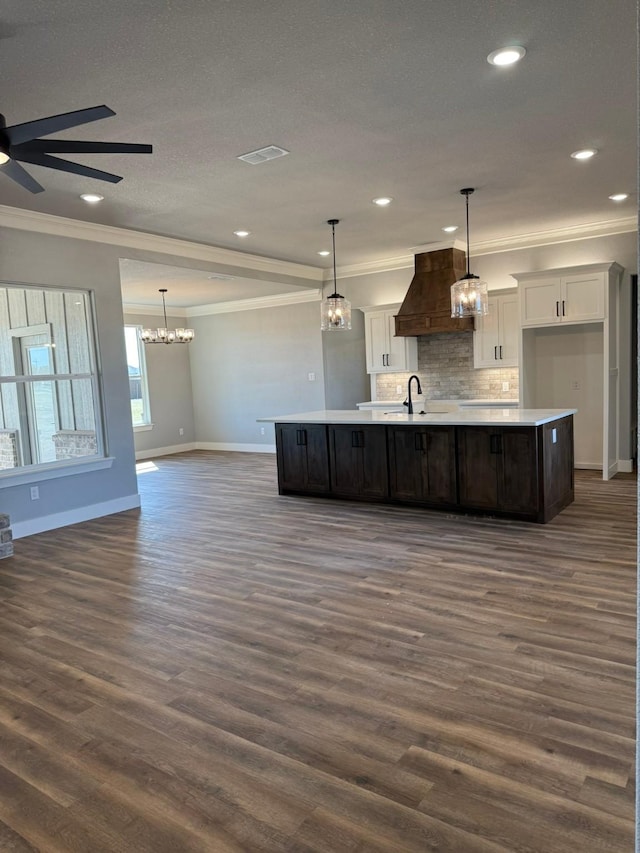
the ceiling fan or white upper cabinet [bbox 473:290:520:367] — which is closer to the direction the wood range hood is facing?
the ceiling fan

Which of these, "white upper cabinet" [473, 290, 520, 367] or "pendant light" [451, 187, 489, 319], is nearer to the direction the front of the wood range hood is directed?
the pendant light

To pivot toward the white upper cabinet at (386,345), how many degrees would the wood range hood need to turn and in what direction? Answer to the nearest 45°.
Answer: approximately 90° to its right

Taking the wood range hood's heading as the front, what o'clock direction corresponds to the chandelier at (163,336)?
The chandelier is roughly at 2 o'clock from the wood range hood.

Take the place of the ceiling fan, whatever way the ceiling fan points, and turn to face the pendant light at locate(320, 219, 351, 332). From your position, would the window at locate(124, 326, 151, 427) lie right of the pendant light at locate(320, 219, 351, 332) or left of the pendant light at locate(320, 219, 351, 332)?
left

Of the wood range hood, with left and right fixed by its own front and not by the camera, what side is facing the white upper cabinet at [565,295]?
left

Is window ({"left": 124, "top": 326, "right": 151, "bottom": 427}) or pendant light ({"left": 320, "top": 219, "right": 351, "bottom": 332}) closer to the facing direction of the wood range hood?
the pendant light

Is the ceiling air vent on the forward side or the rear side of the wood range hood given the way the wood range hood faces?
on the forward side

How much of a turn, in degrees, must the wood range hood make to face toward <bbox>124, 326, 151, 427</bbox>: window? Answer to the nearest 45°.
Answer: approximately 45° to its right

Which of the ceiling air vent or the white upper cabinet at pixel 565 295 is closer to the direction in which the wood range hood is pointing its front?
the ceiling air vent

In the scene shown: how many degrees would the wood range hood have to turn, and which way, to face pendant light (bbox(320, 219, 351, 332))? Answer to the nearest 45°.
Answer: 0° — it already faces it

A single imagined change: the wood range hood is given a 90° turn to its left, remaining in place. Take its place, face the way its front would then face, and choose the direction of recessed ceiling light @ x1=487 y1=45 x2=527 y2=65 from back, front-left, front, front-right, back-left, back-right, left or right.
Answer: front-right

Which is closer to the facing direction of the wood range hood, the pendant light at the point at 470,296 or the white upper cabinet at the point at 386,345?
the pendant light
